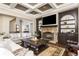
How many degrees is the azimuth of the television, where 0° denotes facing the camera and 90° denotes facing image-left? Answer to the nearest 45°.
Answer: approximately 45°

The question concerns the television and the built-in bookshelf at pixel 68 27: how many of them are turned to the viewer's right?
0
